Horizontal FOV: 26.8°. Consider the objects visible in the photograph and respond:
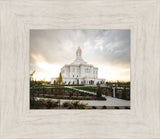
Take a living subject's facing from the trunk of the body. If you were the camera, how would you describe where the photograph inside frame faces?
facing the viewer
